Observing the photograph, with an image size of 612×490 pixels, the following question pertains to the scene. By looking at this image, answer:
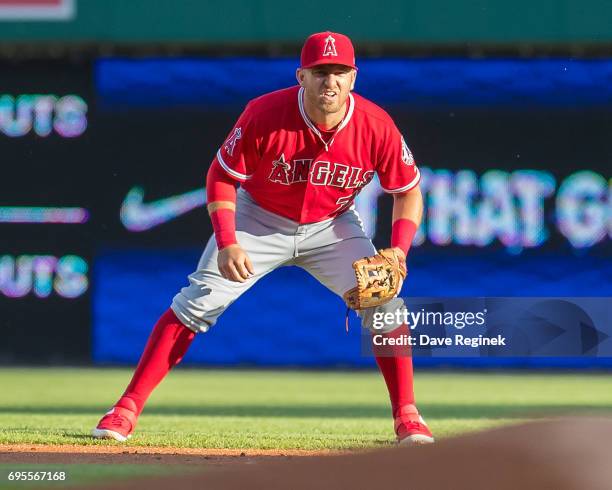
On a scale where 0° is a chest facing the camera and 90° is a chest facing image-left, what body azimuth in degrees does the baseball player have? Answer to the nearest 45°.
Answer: approximately 0°
